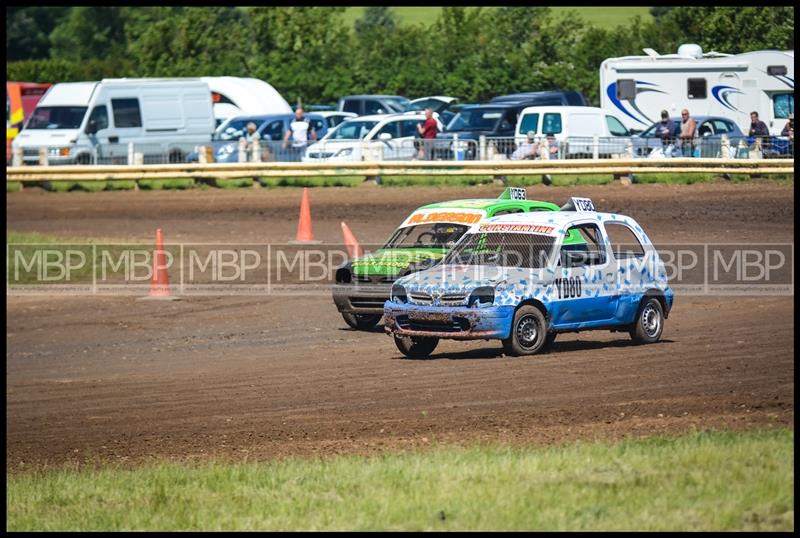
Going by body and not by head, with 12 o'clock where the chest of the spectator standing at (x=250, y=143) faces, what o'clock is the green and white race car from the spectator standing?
The green and white race car is roughly at 12 o'clock from the spectator standing.

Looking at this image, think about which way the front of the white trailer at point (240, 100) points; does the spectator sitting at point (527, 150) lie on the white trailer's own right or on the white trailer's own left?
on the white trailer's own right

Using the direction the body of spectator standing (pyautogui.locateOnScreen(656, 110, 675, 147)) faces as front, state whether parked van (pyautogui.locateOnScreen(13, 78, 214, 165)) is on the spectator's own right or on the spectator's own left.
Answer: on the spectator's own right

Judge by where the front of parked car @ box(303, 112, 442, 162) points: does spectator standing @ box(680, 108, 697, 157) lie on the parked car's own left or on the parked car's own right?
on the parked car's own left

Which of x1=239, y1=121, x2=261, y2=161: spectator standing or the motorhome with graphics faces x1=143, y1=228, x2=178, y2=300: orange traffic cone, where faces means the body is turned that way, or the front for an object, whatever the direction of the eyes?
the spectator standing

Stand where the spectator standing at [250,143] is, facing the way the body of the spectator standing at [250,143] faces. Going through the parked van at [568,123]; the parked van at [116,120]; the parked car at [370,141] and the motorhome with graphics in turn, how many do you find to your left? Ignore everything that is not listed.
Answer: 3

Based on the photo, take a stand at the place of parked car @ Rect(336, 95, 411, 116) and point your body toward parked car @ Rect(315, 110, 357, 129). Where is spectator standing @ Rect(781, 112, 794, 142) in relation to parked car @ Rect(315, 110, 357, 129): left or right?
left

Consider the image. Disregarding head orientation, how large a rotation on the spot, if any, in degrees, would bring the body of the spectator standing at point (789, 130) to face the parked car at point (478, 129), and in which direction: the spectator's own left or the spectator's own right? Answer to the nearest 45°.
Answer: approximately 90° to the spectator's own right

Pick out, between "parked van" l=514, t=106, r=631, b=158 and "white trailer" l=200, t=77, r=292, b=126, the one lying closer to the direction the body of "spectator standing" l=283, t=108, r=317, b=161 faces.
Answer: the parked van

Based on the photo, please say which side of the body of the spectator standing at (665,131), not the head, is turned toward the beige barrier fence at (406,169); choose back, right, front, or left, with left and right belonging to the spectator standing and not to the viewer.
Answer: right

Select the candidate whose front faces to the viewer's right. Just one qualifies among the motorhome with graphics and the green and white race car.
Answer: the motorhome with graphics

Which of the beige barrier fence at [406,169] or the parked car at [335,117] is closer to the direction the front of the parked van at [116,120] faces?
the beige barrier fence

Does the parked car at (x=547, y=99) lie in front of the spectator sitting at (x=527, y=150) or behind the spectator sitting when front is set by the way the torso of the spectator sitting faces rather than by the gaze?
behind

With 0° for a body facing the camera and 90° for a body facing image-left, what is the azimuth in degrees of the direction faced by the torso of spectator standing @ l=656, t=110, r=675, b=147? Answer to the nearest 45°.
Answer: approximately 0°
